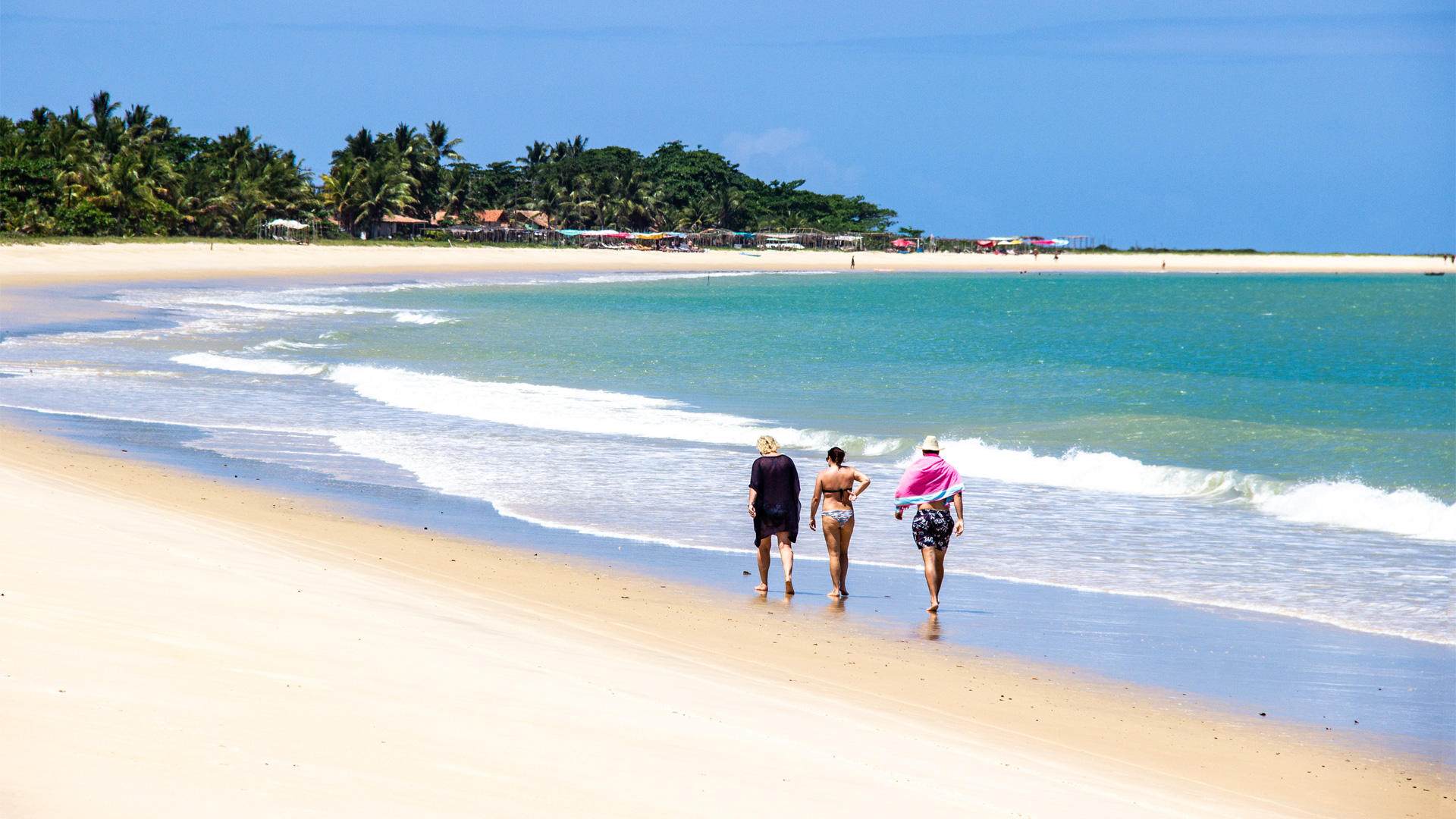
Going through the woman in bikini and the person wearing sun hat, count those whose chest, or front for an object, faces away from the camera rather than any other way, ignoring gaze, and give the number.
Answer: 2

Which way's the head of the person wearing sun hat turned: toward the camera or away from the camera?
away from the camera

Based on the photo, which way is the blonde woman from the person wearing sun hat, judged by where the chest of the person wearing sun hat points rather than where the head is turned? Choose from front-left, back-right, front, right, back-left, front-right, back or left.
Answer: left

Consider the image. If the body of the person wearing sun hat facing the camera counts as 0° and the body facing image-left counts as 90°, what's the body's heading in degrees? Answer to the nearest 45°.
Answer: approximately 180°

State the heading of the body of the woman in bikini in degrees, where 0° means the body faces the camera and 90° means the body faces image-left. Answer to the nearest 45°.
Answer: approximately 180°

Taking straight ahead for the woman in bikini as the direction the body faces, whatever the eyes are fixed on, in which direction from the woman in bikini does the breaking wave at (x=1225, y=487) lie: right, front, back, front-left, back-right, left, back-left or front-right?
front-right

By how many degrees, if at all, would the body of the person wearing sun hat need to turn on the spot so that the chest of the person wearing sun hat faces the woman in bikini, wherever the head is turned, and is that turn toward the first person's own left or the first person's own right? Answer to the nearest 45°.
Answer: approximately 90° to the first person's own left

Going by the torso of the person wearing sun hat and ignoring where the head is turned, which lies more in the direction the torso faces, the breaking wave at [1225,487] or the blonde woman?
the breaking wave

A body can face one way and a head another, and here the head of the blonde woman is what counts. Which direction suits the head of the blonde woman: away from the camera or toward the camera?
away from the camera

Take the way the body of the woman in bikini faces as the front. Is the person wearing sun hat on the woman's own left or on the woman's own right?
on the woman's own right
